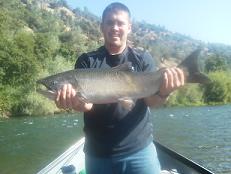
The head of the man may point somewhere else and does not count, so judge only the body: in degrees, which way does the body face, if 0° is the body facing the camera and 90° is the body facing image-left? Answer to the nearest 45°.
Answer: approximately 0°
